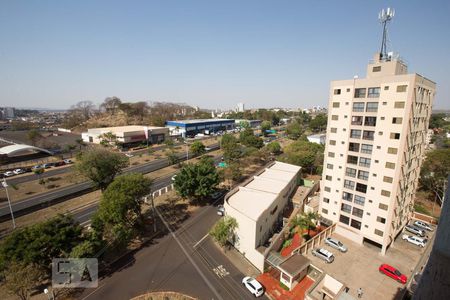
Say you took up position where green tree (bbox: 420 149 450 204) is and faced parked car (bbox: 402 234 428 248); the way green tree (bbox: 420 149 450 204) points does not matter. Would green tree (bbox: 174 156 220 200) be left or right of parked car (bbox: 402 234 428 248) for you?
right

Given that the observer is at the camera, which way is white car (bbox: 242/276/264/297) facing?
facing away from the viewer and to the left of the viewer

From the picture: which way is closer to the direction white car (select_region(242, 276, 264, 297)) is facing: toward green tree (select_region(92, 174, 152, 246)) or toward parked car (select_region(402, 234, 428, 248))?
the green tree

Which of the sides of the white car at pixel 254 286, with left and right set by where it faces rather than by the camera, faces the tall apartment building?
right

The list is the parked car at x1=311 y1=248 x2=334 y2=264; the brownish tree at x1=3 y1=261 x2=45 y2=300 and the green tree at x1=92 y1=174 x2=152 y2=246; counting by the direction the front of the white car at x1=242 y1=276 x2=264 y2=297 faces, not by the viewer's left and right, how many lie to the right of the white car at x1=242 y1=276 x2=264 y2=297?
1

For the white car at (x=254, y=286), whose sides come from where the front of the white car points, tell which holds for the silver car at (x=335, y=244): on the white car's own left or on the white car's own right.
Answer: on the white car's own right

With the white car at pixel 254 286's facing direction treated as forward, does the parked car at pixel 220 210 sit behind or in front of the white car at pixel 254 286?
in front
